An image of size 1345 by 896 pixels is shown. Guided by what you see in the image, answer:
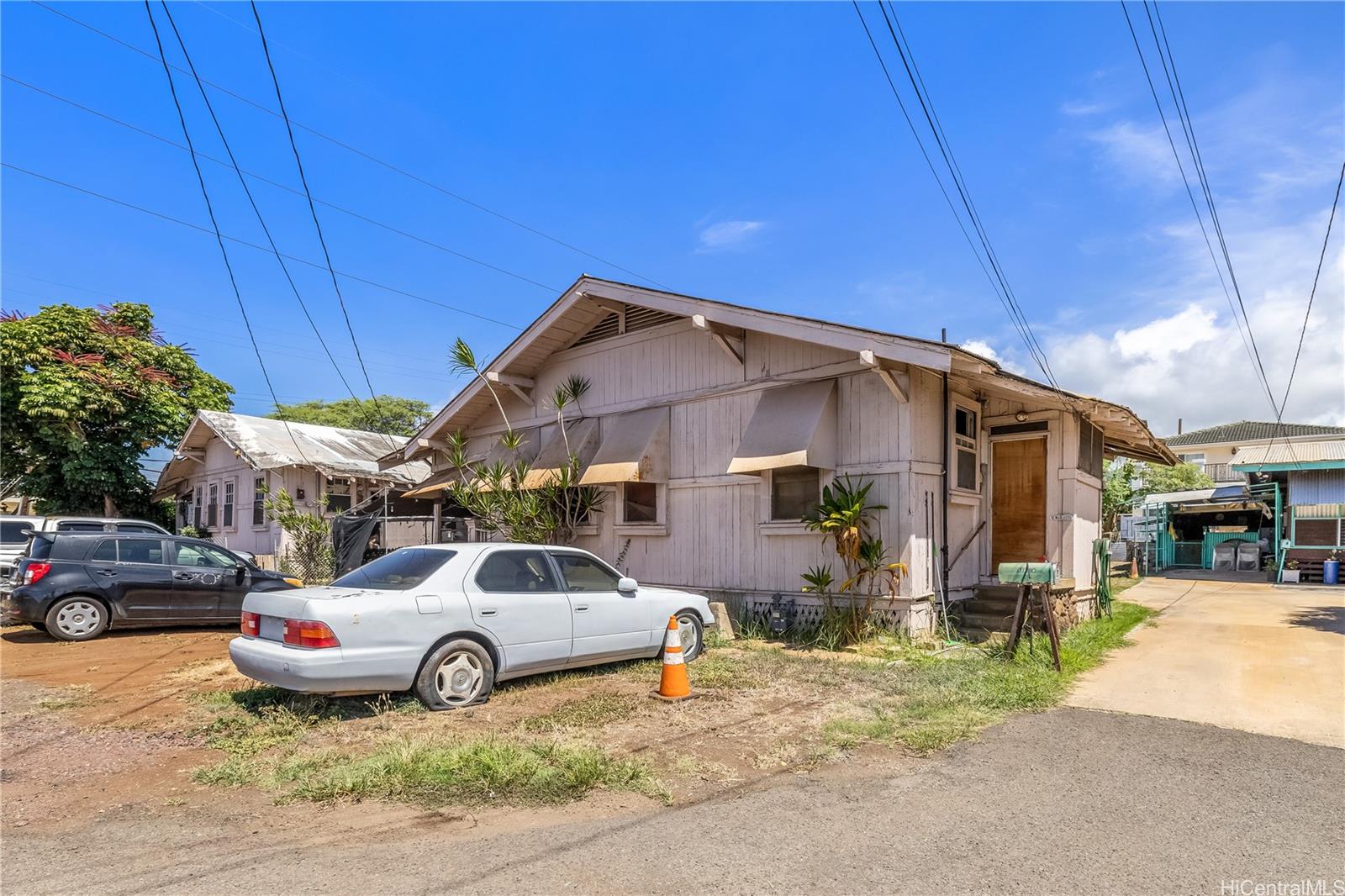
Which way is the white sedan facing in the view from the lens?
facing away from the viewer and to the right of the viewer

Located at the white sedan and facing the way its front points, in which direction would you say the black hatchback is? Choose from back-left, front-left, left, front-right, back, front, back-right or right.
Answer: left

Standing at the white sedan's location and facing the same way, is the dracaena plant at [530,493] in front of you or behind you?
in front

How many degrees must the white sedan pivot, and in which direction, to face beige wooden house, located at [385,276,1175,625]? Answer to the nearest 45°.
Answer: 0° — it already faces it

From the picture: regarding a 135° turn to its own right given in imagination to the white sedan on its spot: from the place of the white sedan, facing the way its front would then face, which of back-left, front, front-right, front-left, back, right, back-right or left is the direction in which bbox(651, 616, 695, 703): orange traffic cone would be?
left
